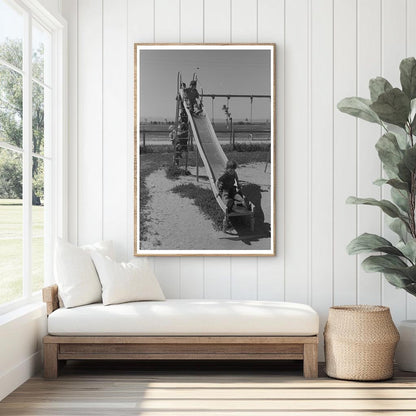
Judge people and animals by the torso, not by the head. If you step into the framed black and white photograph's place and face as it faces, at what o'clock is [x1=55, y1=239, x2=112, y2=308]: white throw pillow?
The white throw pillow is roughly at 2 o'clock from the framed black and white photograph.

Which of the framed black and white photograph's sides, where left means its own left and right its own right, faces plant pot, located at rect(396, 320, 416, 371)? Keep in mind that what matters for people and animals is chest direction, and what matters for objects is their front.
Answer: left

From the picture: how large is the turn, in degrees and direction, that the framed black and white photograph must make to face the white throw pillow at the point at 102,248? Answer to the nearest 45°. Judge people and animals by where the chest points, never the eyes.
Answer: approximately 90° to its right

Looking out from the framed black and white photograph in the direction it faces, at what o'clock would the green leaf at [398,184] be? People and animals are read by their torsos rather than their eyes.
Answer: The green leaf is roughly at 10 o'clock from the framed black and white photograph.

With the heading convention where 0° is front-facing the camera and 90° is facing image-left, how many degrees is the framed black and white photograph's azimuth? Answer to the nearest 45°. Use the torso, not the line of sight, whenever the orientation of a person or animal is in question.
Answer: approximately 0°
